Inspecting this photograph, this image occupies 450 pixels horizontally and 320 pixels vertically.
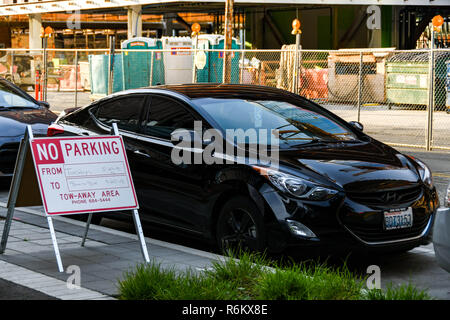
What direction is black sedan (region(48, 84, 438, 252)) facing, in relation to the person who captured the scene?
facing the viewer and to the right of the viewer

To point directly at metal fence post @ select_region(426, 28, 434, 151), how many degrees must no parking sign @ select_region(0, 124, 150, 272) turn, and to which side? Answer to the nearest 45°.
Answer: approximately 90° to its left

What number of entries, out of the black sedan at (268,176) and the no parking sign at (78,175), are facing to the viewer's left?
0

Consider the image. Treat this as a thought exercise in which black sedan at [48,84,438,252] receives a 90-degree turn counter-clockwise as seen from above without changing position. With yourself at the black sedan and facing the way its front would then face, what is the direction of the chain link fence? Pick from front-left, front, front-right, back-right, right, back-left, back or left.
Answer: front-left

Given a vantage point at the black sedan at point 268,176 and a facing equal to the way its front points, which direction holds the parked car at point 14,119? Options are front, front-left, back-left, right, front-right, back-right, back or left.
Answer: back

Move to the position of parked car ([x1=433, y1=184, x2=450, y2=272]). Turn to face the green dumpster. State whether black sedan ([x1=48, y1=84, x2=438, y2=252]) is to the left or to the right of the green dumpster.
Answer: left
